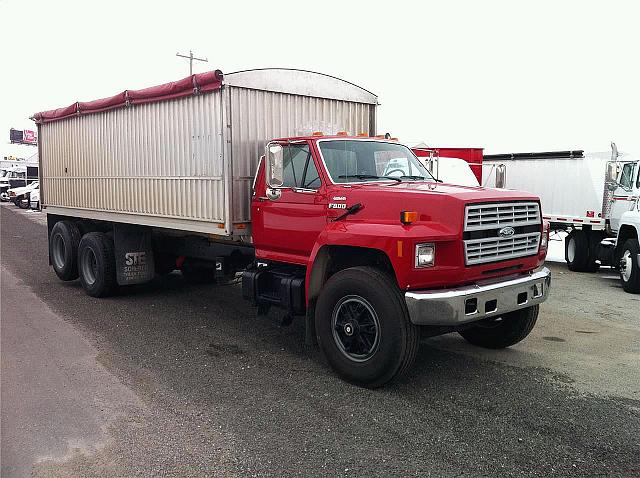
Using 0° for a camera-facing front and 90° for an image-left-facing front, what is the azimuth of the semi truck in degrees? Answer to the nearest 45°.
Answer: approximately 315°

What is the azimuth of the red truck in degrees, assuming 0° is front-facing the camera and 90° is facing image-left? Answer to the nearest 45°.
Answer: approximately 315°

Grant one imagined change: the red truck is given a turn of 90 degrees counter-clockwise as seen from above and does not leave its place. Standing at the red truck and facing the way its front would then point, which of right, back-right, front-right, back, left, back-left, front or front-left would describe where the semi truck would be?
front
